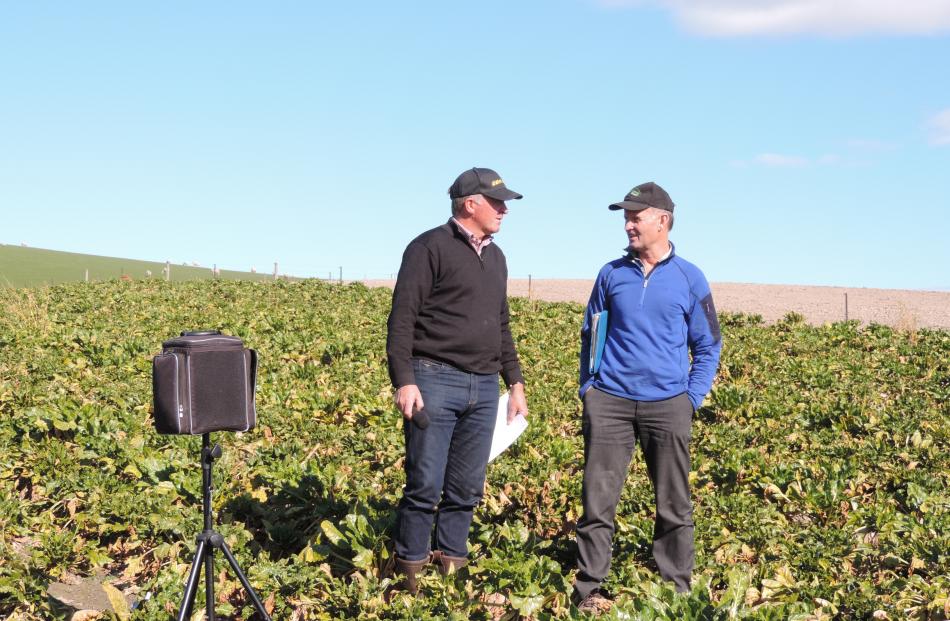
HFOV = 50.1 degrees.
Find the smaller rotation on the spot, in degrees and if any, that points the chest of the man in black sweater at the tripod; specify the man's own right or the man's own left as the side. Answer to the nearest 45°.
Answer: approximately 135° to the man's own right

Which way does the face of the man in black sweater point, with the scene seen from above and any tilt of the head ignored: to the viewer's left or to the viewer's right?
to the viewer's right

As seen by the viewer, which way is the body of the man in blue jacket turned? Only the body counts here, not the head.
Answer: toward the camera

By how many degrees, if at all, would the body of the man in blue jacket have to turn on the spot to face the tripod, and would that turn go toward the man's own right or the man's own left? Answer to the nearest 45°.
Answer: approximately 90° to the man's own right

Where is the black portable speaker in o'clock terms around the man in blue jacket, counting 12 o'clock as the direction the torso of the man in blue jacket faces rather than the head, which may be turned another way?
The black portable speaker is roughly at 2 o'clock from the man in blue jacket.

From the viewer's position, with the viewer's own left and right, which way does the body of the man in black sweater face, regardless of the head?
facing the viewer and to the right of the viewer

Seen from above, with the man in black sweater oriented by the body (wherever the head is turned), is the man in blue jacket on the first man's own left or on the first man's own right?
on the first man's own left

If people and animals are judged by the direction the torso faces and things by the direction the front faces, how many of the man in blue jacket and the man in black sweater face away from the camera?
0
